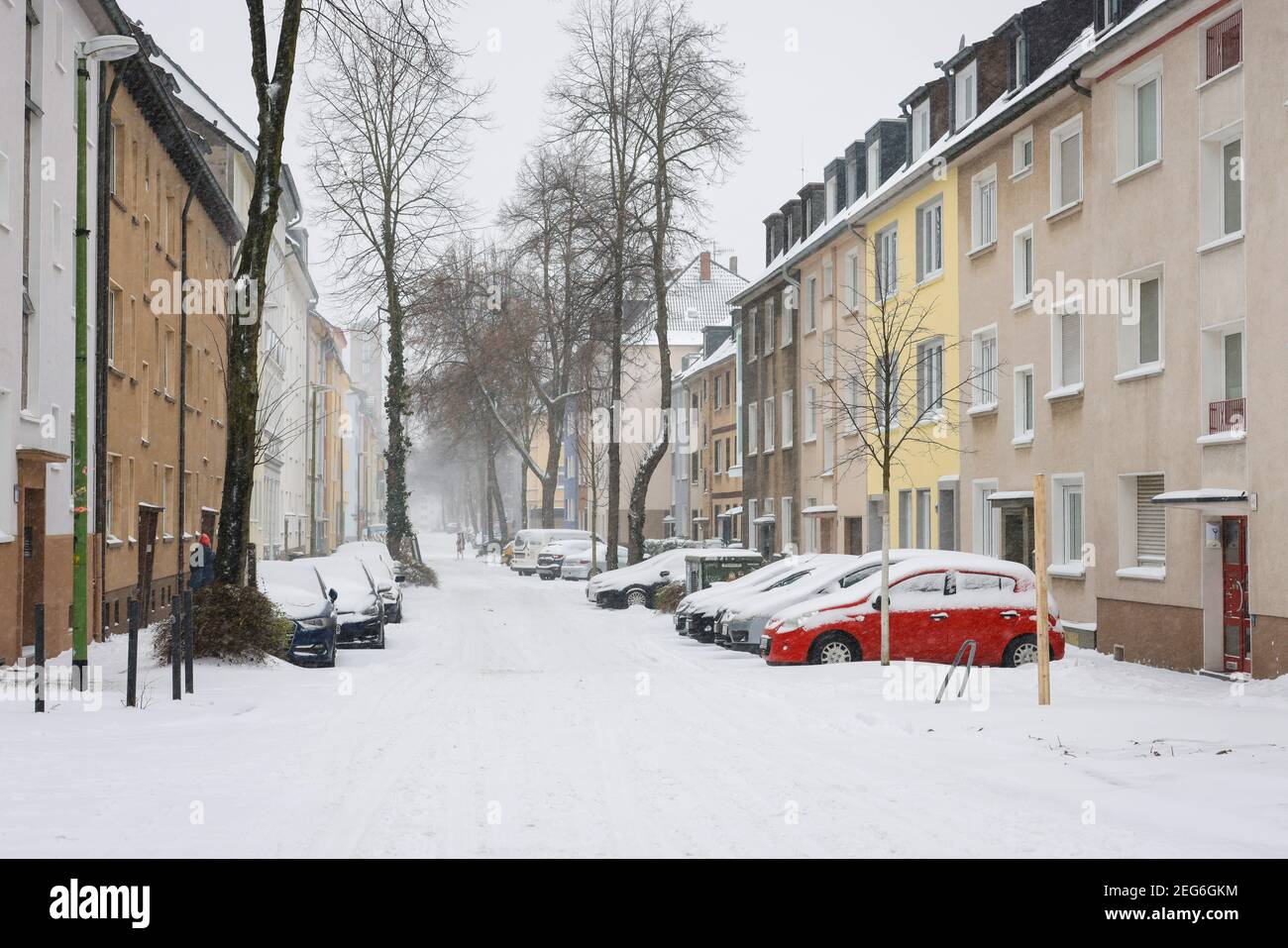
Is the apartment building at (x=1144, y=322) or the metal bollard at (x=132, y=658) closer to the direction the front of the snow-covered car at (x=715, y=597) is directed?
the metal bollard

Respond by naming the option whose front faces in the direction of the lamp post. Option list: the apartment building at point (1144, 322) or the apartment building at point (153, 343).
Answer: the apartment building at point (1144, 322)

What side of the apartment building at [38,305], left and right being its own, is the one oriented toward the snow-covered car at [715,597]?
front

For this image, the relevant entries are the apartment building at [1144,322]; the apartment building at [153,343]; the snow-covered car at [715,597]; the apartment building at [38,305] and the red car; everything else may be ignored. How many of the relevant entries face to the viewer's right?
2

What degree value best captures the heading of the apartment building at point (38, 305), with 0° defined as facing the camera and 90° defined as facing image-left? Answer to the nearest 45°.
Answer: approximately 270°

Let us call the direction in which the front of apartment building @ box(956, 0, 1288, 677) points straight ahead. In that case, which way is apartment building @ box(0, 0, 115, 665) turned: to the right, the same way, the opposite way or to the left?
the opposite way

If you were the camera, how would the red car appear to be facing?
facing to the left of the viewer

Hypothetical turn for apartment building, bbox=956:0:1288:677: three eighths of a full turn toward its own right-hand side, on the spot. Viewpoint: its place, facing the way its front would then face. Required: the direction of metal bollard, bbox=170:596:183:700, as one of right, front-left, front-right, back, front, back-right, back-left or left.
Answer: back-left

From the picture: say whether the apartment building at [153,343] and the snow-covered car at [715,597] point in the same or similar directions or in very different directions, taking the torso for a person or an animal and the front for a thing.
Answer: very different directions

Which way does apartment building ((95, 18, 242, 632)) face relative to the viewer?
to the viewer's right

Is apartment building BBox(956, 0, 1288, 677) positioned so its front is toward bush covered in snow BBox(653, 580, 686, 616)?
no

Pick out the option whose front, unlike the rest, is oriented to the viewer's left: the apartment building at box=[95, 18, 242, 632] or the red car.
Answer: the red car

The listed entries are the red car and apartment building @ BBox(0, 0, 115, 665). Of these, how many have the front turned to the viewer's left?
1

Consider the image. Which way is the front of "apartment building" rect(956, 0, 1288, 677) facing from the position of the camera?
facing the viewer and to the left of the viewer

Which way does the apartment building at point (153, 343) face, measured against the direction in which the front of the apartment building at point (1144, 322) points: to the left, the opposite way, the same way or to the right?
the opposite way
